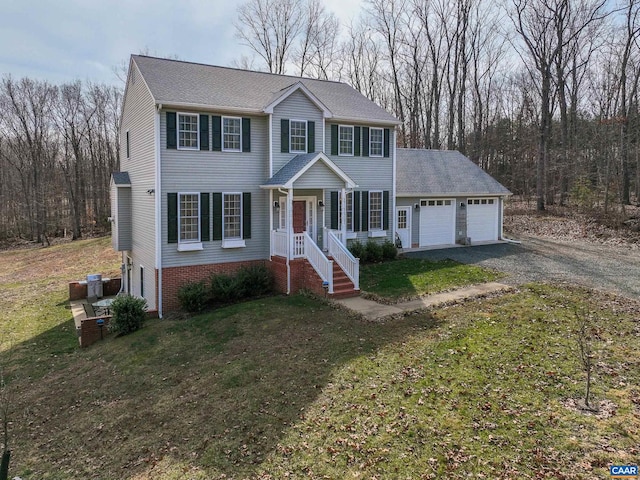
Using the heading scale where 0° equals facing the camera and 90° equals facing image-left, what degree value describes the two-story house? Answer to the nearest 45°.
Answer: approximately 315°
